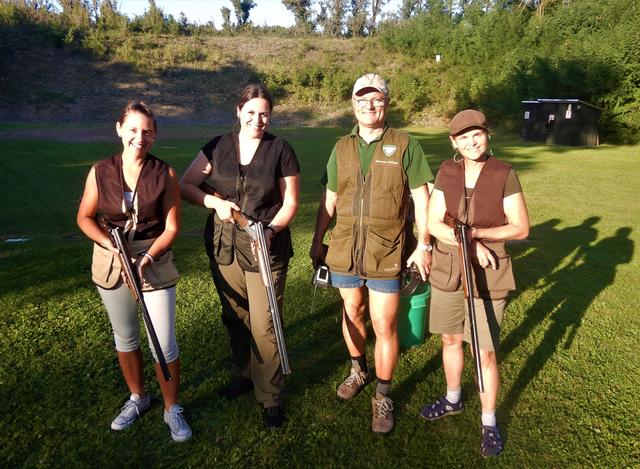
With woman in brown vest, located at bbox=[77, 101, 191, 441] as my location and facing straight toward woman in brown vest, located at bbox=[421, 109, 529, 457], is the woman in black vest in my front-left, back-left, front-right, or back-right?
front-left

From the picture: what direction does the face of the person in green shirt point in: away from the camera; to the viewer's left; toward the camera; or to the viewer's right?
toward the camera

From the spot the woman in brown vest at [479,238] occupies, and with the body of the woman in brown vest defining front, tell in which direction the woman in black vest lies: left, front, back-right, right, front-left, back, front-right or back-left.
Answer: right

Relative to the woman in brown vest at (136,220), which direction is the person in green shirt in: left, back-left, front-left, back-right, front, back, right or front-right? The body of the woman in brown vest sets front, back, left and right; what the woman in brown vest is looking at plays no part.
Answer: left

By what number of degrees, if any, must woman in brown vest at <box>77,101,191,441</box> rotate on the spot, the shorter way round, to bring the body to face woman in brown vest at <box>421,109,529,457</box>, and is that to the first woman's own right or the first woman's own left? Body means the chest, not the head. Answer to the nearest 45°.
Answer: approximately 90° to the first woman's own left

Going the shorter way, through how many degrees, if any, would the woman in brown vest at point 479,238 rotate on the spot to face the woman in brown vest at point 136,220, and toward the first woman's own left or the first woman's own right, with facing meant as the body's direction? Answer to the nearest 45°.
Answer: approximately 90° to the first woman's own right

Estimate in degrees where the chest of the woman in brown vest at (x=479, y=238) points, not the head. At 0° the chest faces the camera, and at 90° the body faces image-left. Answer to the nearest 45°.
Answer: approximately 0°

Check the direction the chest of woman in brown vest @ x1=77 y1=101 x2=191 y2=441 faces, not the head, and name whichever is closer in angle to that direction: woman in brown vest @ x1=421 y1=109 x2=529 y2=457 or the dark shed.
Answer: the woman in brown vest

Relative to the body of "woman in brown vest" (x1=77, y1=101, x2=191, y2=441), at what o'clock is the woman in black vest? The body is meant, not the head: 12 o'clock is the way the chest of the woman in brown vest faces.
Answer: The woman in black vest is roughly at 9 o'clock from the woman in brown vest.

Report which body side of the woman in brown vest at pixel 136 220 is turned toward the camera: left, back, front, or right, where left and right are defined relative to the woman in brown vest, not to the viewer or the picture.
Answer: front

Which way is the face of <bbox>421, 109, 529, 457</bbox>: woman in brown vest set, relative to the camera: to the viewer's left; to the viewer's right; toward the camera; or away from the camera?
toward the camera

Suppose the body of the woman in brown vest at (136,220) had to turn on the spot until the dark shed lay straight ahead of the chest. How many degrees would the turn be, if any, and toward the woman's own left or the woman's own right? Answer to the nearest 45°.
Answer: approximately 135° to the woman's own left

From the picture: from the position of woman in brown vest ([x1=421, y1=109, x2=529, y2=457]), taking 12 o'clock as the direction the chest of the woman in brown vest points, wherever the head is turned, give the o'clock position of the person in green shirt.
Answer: The person in green shirt is roughly at 3 o'clock from the woman in brown vest.

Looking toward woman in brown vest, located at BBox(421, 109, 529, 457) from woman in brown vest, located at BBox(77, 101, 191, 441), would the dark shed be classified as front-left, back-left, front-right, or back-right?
front-left

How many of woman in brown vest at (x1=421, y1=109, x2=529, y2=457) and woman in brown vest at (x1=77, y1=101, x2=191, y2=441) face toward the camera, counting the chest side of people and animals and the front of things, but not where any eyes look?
2

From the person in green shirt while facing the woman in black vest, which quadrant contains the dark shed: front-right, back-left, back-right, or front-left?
back-right

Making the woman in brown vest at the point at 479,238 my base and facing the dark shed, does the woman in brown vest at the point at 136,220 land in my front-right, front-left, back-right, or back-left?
back-left
